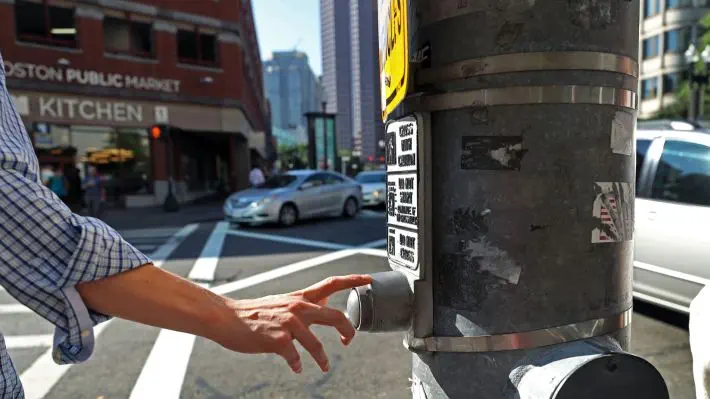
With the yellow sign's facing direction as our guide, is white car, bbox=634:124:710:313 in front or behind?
behind

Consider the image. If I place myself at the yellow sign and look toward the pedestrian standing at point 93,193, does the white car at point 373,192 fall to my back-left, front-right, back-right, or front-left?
front-right

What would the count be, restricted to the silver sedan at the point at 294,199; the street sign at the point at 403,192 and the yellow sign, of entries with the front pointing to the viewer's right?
0

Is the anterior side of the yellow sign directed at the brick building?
no

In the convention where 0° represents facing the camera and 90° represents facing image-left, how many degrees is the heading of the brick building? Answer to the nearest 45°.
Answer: approximately 315°

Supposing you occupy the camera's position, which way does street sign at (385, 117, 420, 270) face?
facing the viewer and to the left of the viewer

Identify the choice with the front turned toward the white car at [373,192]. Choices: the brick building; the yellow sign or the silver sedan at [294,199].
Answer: the brick building

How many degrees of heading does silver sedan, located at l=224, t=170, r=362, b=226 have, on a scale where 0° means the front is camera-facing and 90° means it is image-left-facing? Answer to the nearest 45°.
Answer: approximately 45°

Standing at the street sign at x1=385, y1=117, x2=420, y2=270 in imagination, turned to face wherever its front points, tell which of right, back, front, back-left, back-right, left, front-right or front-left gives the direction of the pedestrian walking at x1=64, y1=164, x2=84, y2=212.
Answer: right

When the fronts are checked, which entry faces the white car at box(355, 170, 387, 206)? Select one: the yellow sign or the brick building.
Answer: the brick building

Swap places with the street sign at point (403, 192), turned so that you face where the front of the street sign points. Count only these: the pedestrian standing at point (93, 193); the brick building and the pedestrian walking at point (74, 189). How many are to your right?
3

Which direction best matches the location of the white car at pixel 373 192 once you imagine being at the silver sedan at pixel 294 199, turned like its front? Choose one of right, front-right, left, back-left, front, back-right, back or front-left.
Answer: back

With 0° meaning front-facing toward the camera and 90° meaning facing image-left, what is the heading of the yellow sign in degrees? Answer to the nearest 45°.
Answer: approximately 45°

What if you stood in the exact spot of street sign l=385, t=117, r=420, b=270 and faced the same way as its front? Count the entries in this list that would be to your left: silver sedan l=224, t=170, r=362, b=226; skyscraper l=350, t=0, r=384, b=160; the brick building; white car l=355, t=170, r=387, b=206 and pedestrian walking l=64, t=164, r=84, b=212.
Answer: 0

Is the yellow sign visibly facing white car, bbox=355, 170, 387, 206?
no

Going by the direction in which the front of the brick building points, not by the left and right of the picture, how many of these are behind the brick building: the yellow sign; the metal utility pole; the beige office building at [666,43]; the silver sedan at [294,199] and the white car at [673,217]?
0

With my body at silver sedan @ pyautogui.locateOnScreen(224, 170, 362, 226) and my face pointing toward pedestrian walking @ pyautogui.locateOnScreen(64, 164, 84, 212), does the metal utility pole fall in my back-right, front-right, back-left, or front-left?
back-left

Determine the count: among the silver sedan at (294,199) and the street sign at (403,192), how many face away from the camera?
0

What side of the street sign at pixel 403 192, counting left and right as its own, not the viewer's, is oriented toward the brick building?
right
